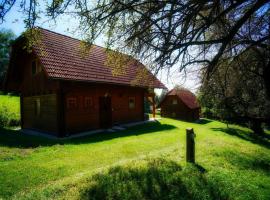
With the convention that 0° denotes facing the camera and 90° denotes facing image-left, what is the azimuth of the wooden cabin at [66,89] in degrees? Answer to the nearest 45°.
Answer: approximately 315°

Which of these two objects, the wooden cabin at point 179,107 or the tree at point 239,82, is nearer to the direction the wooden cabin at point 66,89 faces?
the tree

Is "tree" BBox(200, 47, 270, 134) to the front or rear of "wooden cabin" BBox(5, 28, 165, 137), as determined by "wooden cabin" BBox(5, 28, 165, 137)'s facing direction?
to the front

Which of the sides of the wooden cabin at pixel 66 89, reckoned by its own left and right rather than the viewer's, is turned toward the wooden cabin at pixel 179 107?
left
